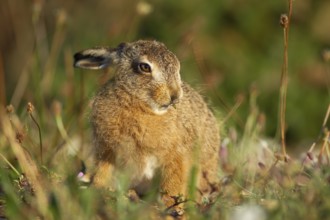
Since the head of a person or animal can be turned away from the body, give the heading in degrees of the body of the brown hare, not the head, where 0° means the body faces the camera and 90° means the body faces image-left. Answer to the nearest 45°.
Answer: approximately 45°
